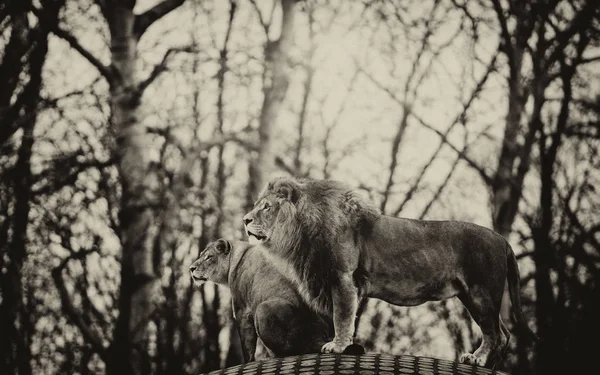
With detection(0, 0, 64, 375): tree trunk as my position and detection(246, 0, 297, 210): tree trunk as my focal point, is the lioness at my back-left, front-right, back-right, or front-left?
front-right

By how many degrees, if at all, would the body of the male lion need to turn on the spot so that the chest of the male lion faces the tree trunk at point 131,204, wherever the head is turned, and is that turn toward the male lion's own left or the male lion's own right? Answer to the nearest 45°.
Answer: approximately 45° to the male lion's own right

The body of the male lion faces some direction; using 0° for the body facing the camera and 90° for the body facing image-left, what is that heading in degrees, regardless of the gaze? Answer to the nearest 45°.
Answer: approximately 90°

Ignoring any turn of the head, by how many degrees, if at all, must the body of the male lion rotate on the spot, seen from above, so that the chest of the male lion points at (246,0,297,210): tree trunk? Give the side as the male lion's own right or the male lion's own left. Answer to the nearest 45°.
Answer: approximately 90° to the male lion's own right

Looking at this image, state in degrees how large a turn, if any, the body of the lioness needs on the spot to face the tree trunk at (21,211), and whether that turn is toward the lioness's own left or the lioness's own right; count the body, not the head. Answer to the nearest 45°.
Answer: approximately 45° to the lioness's own right

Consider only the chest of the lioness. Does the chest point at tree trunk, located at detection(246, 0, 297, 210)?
no

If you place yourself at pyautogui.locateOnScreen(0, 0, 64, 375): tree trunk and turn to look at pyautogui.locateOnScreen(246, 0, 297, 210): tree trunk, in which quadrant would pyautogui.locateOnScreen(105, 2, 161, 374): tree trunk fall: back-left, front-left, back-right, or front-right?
front-right

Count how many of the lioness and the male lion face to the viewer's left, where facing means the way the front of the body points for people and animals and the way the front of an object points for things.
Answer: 2

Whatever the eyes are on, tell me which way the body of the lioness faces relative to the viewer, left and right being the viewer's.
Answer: facing to the left of the viewer

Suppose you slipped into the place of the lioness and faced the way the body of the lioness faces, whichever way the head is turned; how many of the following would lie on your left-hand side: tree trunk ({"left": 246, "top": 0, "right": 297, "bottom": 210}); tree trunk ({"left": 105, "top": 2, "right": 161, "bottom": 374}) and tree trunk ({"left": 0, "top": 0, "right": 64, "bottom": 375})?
0

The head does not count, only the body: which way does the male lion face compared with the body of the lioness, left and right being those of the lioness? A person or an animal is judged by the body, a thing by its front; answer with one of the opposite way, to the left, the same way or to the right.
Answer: the same way

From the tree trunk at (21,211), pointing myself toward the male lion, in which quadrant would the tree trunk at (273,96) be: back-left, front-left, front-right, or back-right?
front-left
